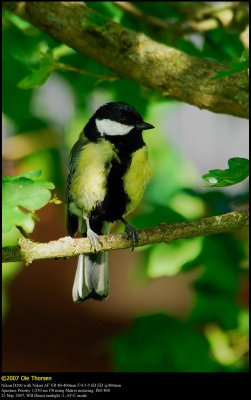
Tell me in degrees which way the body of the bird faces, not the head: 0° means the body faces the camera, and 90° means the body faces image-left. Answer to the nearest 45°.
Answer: approximately 315°

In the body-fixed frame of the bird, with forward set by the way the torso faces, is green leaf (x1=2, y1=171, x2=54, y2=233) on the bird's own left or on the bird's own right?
on the bird's own right
